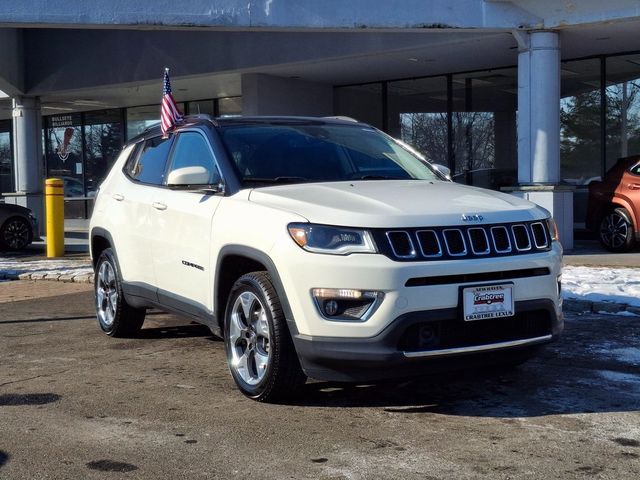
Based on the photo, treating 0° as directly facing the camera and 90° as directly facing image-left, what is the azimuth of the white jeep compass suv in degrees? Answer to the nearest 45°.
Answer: approximately 315°

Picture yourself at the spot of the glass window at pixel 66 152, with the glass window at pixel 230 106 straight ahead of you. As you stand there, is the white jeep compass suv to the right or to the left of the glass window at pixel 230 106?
right

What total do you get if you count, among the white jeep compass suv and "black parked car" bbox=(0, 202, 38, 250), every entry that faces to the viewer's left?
0

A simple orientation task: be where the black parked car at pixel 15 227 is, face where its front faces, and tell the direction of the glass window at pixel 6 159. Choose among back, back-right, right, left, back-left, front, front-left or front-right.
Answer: left

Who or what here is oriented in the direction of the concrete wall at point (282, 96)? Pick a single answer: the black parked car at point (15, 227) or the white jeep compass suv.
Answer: the black parked car

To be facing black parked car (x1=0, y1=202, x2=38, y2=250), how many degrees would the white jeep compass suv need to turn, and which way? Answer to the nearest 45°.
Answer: approximately 180°

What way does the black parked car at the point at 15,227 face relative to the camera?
to the viewer's right

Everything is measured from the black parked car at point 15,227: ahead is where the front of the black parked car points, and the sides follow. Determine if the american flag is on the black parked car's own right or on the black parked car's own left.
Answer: on the black parked car's own right

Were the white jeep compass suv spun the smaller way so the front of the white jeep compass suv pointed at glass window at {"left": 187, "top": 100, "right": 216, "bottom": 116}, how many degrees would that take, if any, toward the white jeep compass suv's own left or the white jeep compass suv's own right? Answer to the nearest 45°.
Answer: approximately 135° to the white jeep compass suv's own left

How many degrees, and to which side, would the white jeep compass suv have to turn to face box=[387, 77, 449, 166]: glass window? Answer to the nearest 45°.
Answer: approximately 135° to its left
